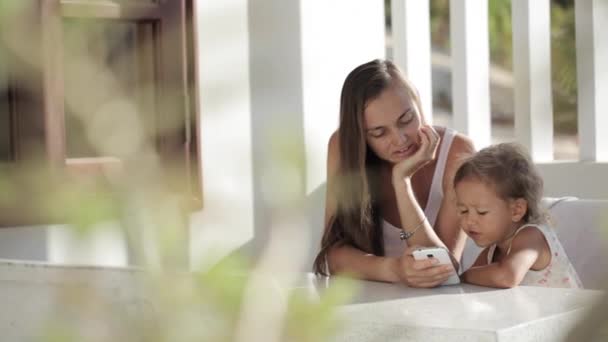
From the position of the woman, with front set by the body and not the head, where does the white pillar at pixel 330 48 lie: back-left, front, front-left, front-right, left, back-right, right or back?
back

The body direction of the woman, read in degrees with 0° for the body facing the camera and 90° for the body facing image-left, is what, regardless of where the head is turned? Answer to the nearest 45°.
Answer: approximately 0°

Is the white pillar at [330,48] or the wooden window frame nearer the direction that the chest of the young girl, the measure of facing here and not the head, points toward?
the wooden window frame

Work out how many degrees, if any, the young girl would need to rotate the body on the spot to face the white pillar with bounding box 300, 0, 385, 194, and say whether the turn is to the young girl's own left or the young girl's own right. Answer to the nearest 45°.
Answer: approximately 90° to the young girl's own right

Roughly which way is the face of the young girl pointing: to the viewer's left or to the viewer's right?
to the viewer's left

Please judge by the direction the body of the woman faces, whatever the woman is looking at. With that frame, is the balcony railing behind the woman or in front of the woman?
behind

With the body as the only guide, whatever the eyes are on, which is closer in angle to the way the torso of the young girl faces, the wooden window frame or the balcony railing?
the wooden window frame
